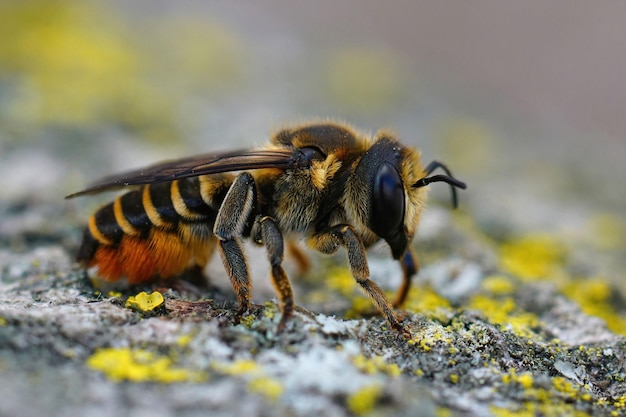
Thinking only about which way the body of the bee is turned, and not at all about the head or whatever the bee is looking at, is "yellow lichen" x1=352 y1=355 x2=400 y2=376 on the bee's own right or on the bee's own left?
on the bee's own right

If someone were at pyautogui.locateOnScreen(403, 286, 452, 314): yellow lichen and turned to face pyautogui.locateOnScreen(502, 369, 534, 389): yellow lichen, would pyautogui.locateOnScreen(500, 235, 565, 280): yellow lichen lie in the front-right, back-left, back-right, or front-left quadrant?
back-left

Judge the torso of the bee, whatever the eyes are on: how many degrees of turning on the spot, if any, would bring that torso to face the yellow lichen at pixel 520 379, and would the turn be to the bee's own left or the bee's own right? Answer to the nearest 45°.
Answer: approximately 45° to the bee's own right

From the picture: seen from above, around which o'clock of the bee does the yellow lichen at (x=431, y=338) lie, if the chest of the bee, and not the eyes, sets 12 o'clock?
The yellow lichen is roughly at 1 o'clock from the bee.

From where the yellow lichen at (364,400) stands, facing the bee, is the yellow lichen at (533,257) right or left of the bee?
right

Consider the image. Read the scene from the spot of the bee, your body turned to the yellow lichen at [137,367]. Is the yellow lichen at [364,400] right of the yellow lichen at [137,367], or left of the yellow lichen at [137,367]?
left

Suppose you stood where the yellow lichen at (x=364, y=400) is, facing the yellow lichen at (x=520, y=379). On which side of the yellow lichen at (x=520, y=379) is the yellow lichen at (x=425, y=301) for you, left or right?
left

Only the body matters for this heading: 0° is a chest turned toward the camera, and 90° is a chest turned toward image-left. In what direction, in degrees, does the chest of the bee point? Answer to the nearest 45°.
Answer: approximately 270°
